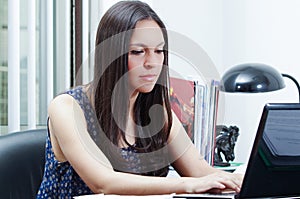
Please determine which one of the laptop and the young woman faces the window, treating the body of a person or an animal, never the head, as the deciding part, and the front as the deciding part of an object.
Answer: the laptop

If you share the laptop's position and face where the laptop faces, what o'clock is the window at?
The window is roughly at 12 o'clock from the laptop.

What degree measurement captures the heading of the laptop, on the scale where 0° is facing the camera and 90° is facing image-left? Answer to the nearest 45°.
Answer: approximately 135°

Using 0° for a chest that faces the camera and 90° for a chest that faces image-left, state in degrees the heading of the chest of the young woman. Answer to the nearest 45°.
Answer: approximately 315°

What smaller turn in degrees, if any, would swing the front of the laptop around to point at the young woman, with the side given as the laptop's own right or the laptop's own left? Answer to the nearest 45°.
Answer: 0° — it already faces them

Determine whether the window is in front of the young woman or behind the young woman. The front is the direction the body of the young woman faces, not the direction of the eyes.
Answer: behind

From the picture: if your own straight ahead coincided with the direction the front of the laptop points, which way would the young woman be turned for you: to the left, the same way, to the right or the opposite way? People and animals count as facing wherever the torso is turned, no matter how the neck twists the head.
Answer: the opposite way
